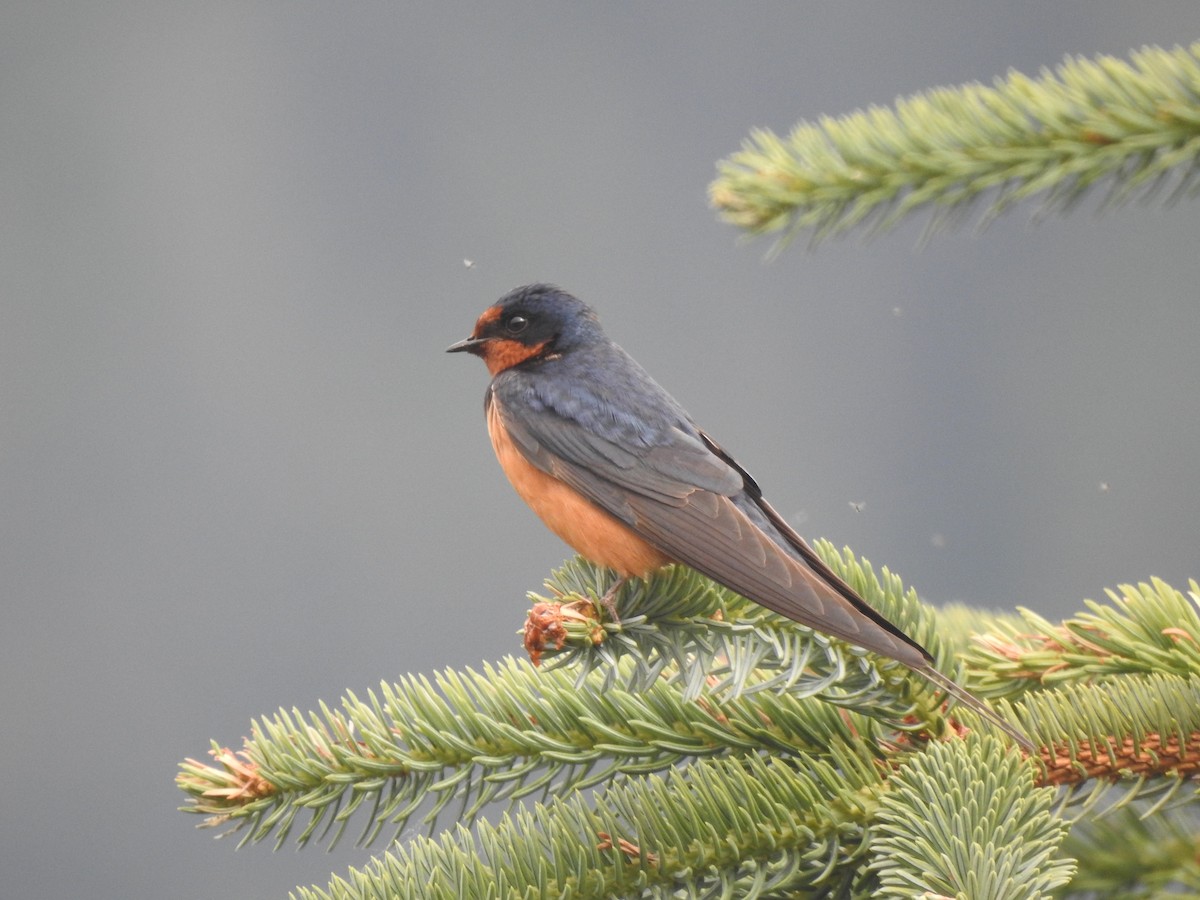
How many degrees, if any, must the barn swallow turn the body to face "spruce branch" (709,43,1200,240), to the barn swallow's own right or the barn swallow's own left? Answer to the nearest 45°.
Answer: approximately 135° to the barn swallow's own left

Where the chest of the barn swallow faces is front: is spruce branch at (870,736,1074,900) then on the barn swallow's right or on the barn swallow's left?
on the barn swallow's left

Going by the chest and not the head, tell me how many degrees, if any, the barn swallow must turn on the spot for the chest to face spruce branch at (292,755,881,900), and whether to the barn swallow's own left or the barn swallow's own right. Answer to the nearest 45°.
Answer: approximately 90° to the barn swallow's own left

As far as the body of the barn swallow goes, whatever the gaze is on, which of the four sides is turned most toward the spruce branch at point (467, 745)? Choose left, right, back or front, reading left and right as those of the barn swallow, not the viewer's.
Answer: front

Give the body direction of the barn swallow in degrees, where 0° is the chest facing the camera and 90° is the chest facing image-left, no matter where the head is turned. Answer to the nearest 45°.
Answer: approximately 90°
